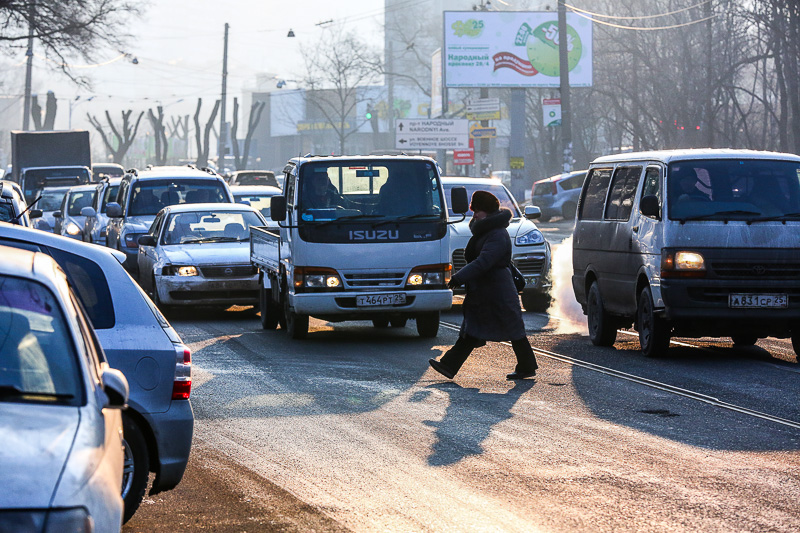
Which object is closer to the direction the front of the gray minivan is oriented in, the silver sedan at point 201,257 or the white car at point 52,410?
the white car

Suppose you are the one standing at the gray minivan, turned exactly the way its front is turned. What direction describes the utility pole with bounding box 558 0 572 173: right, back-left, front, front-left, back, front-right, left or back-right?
back

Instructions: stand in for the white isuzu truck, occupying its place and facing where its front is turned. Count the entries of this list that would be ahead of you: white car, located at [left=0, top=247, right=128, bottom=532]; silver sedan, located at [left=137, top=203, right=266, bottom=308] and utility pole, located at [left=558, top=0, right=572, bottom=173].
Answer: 1

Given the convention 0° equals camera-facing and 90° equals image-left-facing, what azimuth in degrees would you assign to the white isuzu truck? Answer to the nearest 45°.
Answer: approximately 0°

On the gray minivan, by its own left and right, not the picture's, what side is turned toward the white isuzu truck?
right

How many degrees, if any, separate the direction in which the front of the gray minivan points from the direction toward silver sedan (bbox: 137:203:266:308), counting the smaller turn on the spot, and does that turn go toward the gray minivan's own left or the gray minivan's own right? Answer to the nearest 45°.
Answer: approximately 135° to the gray minivan's own right

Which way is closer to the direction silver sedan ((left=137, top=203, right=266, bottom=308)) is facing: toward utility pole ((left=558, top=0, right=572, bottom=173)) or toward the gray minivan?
the gray minivan

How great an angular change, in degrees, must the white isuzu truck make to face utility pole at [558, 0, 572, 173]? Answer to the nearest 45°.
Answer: approximately 180°

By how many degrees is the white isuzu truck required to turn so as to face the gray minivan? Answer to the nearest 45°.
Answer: approximately 45° to its left

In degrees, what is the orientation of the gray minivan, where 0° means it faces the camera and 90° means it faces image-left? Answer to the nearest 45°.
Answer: approximately 0°
